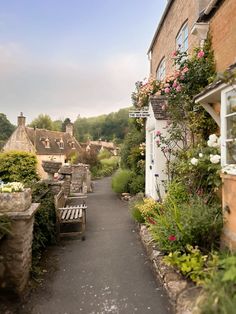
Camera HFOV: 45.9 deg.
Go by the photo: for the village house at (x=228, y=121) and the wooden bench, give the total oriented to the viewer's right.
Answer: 1

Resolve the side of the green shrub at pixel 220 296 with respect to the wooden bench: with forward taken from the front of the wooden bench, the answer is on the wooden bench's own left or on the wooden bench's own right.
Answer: on the wooden bench's own right

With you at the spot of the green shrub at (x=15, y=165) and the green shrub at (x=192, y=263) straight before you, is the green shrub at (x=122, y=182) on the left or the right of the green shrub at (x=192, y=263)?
left

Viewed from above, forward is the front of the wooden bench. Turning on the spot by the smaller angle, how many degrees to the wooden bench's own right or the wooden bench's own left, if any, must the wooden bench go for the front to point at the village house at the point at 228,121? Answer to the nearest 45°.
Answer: approximately 45° to the wooden bench's own right

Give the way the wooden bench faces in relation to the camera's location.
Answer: facing to the right of the viewer

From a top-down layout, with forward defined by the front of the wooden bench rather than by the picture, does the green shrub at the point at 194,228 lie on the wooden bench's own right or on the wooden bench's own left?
on the wooden bench's own right

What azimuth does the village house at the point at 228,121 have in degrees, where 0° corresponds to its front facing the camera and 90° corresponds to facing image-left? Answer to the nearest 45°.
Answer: approximately 90°

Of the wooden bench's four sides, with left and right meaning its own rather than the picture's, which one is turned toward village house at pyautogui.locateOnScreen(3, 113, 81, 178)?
left

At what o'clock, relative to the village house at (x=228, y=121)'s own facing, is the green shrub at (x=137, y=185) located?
The green shrub is roughly at 2 o'clock from the village house.
